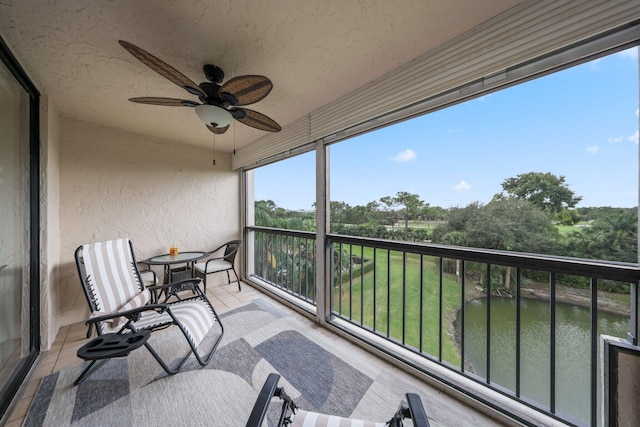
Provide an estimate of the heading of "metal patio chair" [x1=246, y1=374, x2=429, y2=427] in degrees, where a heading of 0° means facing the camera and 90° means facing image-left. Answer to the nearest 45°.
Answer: approximately 180°

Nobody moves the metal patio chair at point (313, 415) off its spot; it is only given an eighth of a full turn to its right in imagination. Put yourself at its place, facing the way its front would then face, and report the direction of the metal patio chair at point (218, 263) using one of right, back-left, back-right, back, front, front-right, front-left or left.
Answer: left

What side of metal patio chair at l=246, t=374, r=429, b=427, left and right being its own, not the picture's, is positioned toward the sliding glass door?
left

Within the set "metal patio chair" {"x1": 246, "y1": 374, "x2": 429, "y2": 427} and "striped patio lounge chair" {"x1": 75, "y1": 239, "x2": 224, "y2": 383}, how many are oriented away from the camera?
1

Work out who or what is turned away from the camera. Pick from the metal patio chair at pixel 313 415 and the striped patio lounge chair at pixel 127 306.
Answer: the metal patio chair

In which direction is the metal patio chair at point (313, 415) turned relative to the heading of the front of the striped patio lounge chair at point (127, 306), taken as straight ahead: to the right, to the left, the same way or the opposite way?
to the left

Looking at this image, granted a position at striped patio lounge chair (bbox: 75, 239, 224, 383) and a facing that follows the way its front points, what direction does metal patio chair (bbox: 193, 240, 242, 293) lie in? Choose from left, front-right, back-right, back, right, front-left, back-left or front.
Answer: left

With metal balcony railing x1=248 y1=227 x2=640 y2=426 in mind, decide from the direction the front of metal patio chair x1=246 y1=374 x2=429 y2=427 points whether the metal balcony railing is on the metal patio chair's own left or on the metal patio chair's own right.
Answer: on the metal patio chair's own right

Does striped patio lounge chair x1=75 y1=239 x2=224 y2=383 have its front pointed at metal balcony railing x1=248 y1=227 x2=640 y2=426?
yes

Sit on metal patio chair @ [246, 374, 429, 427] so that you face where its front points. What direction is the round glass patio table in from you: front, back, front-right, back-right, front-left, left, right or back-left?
front-left

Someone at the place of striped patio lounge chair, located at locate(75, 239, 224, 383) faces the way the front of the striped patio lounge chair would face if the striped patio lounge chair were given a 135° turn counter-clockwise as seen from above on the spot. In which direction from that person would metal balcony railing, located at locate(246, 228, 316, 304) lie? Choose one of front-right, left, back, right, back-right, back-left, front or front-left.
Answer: right
